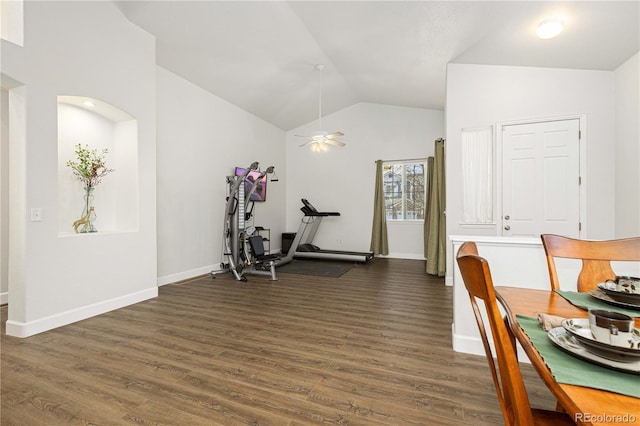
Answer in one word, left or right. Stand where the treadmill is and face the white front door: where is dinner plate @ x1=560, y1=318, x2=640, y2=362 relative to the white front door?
right

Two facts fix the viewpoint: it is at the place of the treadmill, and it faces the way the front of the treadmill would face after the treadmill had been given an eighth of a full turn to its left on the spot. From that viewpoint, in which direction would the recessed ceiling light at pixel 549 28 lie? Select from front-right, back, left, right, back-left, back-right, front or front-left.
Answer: left

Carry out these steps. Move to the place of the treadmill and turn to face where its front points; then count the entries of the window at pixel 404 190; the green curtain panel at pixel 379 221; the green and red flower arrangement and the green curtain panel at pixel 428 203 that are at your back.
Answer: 3

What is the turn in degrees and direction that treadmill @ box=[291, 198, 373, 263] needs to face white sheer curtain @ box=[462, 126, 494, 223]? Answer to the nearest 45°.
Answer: approximately 135° to its left

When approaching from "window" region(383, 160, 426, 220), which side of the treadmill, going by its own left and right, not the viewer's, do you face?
back

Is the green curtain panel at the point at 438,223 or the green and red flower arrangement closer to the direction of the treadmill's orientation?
the green and red flower arrangement

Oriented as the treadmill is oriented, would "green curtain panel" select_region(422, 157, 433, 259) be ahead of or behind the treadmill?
behind

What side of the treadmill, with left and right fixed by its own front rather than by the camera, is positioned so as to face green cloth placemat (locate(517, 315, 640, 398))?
left

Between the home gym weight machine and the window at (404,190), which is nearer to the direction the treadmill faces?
the home gym weight machine

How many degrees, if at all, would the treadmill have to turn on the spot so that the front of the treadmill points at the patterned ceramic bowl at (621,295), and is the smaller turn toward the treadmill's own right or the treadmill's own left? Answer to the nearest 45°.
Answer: approximately 90° to the treadmill's own left

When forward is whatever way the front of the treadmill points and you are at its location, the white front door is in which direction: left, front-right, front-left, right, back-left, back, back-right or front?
back-left

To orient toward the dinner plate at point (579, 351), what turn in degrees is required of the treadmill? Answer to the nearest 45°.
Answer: approximately 90° to its left

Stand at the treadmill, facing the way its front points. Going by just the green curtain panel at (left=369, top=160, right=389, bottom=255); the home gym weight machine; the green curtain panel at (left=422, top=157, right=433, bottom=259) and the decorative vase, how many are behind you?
2

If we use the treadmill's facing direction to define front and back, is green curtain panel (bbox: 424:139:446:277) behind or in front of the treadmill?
behind

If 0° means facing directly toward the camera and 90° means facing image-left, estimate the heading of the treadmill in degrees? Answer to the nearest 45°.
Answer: approximately 90°
